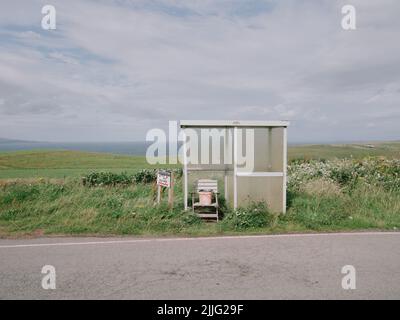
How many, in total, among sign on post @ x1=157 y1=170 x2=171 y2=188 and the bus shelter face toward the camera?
2

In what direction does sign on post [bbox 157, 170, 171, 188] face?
toward the camera

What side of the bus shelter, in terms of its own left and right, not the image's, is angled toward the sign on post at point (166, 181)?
right

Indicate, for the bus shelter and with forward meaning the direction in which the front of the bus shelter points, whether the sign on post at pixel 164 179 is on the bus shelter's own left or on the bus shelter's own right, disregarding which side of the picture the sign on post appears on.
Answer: on the bus shelter's own right

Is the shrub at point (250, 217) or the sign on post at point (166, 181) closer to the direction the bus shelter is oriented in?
the shrub

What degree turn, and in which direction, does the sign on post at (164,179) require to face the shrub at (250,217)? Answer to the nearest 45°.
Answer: approximately 45° to its left

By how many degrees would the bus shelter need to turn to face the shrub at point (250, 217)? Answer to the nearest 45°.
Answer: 0° — it already faces it

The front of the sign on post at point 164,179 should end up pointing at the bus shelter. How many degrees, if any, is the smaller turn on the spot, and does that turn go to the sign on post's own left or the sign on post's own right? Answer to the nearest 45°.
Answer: approximately 90° to the sign on post's own left

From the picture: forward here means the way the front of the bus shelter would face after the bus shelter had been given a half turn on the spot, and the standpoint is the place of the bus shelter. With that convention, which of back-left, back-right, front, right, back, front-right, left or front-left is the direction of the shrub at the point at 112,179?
front-left

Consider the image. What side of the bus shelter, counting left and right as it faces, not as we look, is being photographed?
front

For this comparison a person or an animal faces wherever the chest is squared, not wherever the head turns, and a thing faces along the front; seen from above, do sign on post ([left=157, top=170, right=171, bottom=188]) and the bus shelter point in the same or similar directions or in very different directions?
same or similar directions
